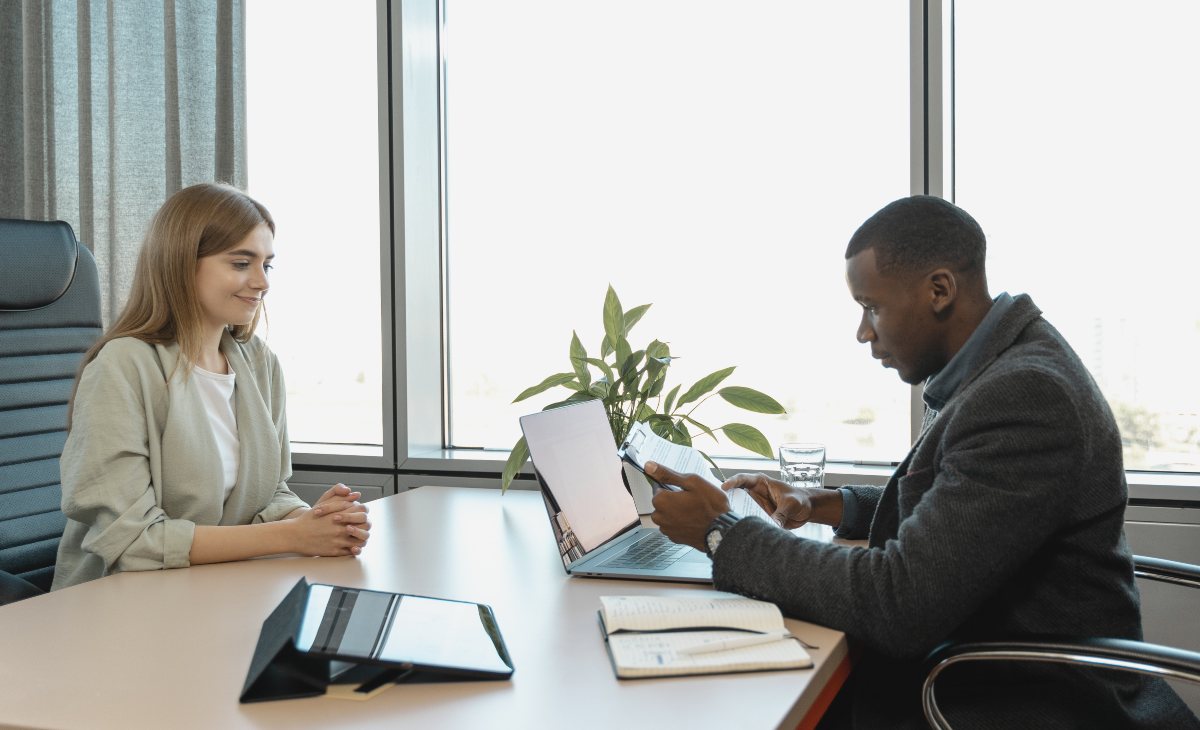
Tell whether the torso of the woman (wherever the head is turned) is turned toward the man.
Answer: yes

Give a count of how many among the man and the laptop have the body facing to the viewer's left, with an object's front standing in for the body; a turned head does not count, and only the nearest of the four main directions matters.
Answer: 1

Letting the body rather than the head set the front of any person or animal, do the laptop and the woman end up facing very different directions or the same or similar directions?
same or similar directions

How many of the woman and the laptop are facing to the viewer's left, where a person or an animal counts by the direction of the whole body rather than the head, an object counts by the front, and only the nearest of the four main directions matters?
0

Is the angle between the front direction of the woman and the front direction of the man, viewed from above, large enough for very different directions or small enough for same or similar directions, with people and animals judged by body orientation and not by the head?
very different directions

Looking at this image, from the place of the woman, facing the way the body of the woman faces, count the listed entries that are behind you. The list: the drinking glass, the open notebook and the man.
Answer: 0

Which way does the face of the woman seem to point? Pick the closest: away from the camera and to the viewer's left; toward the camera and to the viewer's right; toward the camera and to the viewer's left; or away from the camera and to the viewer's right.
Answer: toward the camera and to the viewer's right

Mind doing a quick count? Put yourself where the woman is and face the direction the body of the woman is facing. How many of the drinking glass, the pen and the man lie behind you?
0

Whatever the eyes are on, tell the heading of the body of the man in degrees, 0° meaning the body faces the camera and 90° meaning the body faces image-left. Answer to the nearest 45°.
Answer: approximately 90°

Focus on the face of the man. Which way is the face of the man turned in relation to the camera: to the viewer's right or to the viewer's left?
to the viewer's left

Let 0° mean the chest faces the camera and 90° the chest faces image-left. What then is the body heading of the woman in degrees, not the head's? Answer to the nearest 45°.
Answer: approximately 315°

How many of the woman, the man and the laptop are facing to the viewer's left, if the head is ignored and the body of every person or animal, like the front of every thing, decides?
1

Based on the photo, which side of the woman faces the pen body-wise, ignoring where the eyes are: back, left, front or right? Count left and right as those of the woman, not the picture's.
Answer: front

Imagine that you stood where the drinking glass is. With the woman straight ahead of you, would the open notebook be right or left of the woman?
left
